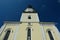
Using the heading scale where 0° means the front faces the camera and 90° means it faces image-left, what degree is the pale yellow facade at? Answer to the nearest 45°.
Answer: approximately 0°
